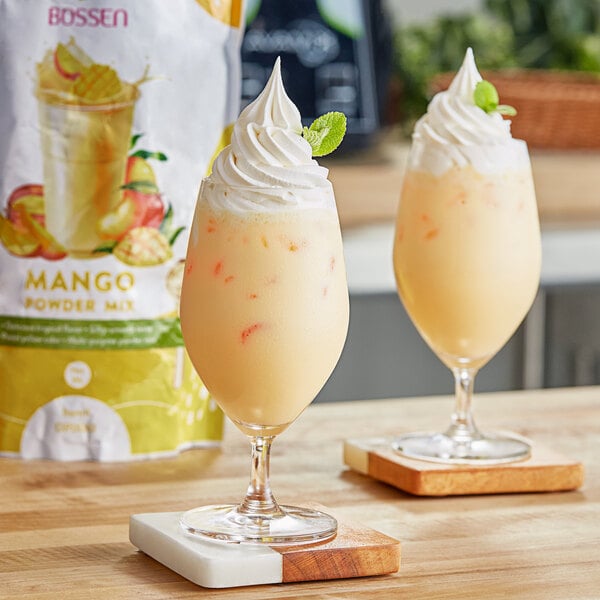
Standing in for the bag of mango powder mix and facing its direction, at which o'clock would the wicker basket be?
The wicker basket is roughly at 7 o'clock from the bag of mango powder mix.

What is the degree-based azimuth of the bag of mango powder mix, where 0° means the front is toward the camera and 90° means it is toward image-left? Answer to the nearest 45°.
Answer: approximately 0°
